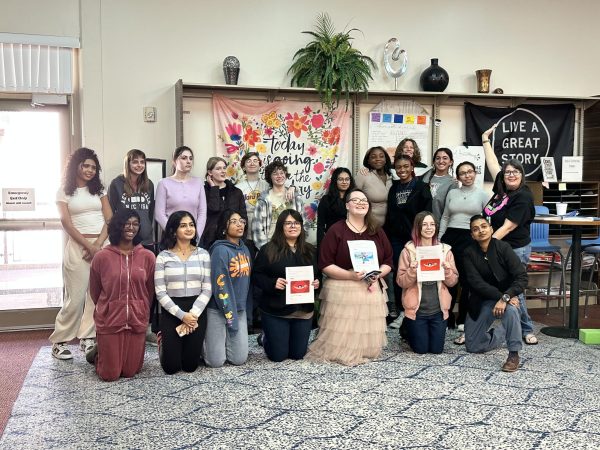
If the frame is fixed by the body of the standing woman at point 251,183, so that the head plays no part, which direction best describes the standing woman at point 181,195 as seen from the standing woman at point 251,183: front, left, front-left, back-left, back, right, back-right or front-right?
front-right

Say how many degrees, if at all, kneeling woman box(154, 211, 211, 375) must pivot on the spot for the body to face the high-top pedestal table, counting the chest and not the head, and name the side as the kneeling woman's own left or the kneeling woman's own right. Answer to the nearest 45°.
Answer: approximately 90° to the kneeling woman's own left

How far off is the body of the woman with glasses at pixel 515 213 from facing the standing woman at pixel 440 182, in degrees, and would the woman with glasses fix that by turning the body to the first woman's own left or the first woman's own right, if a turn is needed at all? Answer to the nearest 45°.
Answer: approximately 90° to the first woman's own right

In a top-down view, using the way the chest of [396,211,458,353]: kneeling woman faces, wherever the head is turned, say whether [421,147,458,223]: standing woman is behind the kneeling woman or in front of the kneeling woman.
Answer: behind

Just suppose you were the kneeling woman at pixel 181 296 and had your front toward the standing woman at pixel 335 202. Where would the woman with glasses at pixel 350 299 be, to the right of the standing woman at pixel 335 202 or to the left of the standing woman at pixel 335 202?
right

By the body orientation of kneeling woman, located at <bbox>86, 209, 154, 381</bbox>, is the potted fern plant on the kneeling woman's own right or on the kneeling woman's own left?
on the kneeling woman's own left

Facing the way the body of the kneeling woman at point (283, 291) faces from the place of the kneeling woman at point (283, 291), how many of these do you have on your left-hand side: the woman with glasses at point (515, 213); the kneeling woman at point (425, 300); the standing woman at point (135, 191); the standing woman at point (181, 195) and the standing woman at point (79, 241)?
2

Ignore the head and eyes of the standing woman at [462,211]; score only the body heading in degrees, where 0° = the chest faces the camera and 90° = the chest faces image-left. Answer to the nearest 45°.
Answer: approximately 0°

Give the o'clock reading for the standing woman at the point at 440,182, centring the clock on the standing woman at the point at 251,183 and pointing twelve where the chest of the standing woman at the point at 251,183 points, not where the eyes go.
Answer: the standing woman at the point at 440,182 is roughly at 9 o'clock from the standing woman at the point at 251,183.

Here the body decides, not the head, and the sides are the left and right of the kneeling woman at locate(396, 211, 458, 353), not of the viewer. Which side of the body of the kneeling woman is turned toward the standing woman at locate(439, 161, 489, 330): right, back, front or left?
back

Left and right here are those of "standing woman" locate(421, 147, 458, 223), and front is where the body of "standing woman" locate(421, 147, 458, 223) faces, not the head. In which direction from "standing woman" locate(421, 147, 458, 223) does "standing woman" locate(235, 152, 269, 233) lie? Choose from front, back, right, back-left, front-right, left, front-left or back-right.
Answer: right

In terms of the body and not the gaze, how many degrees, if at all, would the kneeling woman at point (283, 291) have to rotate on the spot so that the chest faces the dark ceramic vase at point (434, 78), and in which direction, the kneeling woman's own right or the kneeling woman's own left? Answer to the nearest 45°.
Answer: approximately 135° to the kneeling woman's own left
